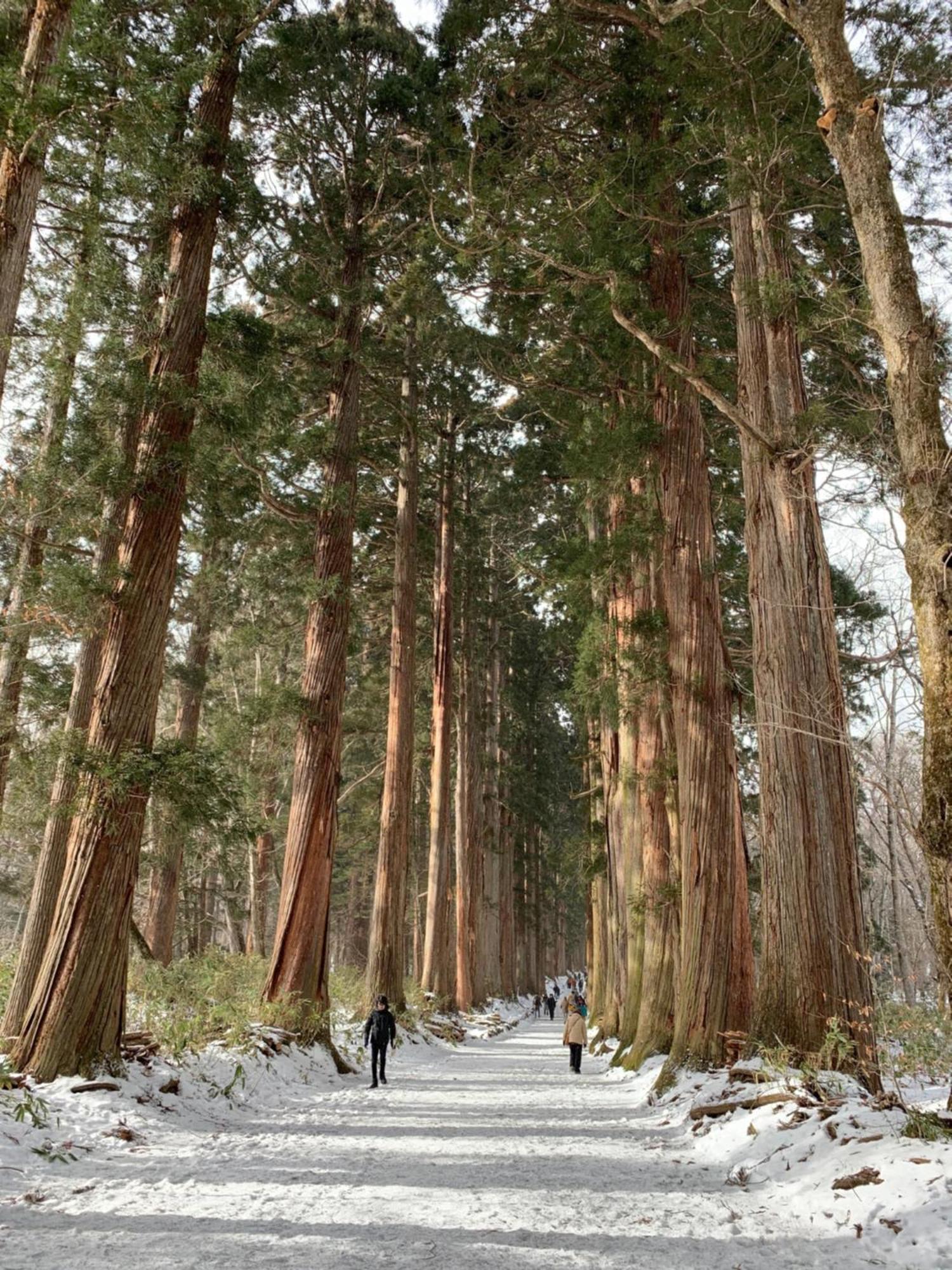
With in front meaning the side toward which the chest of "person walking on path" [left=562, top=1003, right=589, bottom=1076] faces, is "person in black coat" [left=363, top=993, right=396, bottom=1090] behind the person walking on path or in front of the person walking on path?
behind

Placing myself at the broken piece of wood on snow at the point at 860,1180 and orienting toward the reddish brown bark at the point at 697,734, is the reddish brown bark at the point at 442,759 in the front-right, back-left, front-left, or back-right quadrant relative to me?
front-left

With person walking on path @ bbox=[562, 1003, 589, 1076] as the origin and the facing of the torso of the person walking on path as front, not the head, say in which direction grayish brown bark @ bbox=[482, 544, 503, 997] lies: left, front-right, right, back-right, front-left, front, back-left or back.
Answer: front

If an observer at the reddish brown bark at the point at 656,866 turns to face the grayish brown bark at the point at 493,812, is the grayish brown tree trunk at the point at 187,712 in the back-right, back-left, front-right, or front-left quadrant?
front-left

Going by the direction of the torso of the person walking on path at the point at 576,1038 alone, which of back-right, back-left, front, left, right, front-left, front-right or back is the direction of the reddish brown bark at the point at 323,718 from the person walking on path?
back-left

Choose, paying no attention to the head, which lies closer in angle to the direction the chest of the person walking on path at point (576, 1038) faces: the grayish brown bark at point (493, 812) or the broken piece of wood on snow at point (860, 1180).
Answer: the grayish brown bark

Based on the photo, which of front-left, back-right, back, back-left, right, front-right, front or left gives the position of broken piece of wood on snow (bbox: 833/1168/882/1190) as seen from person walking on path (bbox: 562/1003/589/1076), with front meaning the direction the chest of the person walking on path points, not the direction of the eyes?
back

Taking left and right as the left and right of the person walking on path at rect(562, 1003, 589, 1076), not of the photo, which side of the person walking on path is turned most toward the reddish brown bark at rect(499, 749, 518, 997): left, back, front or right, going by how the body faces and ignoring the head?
front

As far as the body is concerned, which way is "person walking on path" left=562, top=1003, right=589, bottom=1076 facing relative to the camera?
away from the camera
